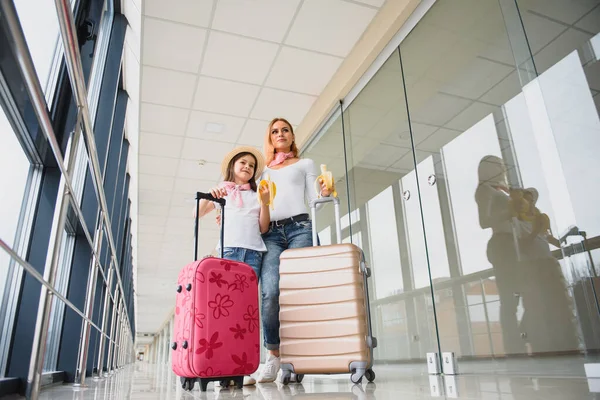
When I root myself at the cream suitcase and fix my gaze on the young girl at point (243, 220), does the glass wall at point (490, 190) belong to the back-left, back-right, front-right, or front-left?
back-right

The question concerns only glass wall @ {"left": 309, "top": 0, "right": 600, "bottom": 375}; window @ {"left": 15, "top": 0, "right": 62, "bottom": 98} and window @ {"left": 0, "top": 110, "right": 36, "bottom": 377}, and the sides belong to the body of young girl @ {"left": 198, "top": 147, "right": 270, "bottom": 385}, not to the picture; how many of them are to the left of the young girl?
1

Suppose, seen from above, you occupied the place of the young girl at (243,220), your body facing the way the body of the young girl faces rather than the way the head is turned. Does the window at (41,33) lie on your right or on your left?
on your right

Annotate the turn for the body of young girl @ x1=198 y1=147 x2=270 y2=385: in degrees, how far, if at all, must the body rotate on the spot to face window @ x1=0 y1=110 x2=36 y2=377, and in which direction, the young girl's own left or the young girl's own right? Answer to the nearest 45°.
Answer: approximately 90° to the young girl's own right

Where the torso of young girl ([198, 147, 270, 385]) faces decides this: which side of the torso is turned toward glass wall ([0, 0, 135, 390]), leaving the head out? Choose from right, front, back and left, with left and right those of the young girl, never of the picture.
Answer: right

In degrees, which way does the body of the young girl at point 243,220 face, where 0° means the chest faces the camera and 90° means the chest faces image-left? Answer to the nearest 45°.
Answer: approximately 0°
